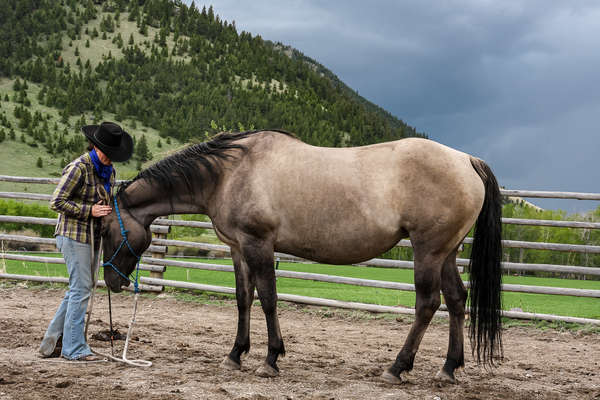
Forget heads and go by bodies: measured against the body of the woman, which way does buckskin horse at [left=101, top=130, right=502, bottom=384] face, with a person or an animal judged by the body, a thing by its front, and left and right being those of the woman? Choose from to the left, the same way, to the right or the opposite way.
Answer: the opposite way

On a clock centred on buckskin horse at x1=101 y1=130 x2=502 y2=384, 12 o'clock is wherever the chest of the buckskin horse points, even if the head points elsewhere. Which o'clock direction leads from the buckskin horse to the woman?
The woman is roughly at 12 o'clock from the buckskin horse.

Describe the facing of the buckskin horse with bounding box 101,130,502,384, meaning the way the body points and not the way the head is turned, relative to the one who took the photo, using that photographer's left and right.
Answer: facing to the left of the viewer

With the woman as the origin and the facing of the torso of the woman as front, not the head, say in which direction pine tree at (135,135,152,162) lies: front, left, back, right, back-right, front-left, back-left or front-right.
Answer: left

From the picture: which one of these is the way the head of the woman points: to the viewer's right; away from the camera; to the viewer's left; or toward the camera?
to the viewer's right

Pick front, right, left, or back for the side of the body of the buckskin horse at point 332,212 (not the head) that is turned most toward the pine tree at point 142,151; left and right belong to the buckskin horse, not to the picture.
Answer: right

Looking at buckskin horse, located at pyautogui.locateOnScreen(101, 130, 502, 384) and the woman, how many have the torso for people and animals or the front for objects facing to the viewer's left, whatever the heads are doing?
1

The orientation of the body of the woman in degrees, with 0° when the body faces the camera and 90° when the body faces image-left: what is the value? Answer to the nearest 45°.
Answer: approximately 270°
